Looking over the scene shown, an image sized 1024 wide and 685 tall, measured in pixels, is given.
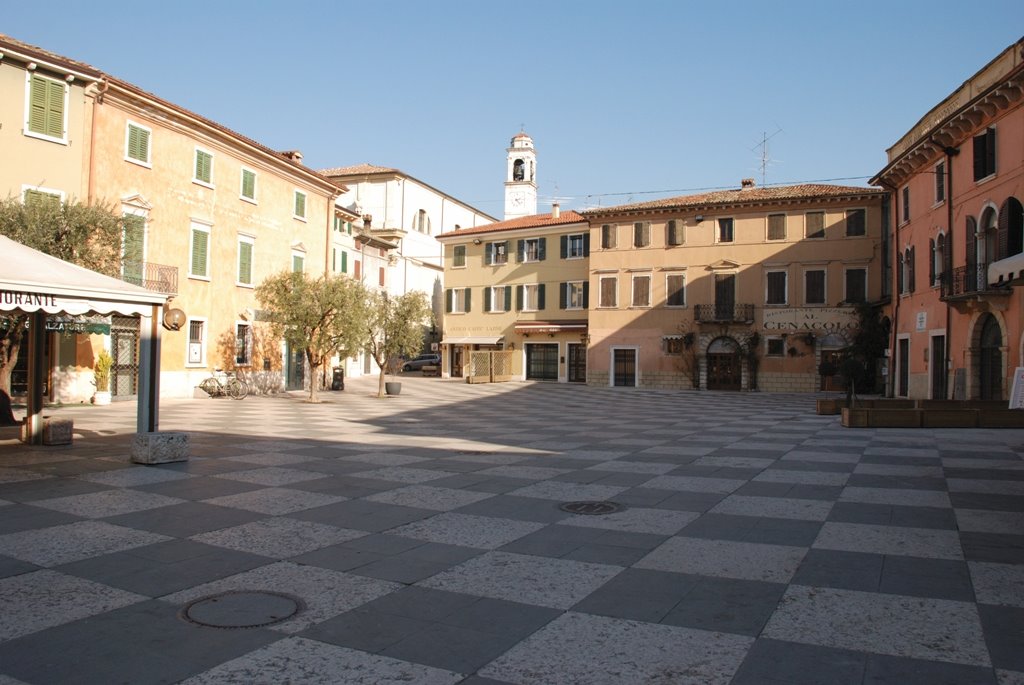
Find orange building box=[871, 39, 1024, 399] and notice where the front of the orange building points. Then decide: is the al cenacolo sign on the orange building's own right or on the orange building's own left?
on the orange building's own right

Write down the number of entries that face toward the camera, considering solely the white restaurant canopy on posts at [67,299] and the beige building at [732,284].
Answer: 2

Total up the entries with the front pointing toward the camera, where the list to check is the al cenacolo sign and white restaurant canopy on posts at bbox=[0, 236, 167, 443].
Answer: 2

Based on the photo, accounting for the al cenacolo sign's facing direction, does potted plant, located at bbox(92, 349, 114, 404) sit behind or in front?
in front

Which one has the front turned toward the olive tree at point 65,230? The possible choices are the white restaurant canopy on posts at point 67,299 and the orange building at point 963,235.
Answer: the orange building

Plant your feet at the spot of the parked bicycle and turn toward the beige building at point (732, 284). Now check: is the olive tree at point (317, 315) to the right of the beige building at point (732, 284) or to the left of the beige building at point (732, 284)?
right

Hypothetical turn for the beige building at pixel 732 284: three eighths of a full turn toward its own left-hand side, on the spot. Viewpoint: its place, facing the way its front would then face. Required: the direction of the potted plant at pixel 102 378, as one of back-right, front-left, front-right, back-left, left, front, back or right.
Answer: back

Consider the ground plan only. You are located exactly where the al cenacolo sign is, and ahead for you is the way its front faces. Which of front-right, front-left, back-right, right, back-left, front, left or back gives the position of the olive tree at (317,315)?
front-right

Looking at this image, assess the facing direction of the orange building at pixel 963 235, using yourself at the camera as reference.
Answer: facing the viewer and to the left of the viewer

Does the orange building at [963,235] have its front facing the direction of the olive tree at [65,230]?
yes

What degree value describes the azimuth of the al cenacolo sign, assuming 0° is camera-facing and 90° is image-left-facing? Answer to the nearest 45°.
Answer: approximately 0°

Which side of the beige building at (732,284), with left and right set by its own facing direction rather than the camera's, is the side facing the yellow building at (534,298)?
right

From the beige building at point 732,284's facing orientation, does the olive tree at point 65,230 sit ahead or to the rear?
ahead

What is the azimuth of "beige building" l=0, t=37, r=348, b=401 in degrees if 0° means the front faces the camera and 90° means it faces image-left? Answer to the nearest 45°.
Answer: approximately 315°

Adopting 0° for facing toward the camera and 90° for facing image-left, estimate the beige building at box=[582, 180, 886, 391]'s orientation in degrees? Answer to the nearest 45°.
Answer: approximately 0°
